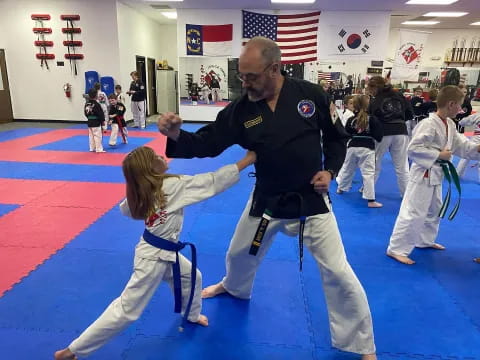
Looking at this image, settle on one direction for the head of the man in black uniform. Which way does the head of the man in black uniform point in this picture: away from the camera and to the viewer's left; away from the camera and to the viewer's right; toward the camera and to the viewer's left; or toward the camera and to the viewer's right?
toward the camera and to the viewer's left

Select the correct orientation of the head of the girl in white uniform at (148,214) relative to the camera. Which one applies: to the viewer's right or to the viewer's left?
to the viewer's right

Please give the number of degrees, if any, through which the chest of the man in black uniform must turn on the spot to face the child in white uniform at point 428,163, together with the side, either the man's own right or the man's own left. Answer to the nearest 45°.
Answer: approximately 180°

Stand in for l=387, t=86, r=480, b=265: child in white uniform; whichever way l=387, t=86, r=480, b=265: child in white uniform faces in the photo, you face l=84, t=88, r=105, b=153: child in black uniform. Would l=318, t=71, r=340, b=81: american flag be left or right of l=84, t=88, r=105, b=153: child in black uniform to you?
right

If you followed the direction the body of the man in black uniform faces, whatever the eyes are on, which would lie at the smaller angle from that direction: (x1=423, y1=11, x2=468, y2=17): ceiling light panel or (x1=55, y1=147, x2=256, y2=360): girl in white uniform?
the girl in white uniform

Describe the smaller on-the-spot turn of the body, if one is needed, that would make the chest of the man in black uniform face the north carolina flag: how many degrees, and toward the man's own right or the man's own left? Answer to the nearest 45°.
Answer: approximately 135° to the man's own right

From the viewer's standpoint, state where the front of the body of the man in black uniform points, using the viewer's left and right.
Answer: facing the viewer and to the left of the viewer
